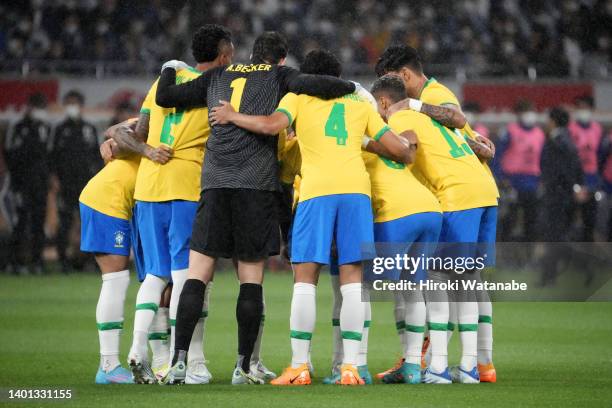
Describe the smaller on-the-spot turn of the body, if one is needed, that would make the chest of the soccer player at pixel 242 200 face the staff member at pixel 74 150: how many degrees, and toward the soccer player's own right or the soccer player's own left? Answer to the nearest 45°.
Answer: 0° — they already face them

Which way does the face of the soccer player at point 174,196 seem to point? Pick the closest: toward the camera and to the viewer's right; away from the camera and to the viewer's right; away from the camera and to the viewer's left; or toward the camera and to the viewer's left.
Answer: away from the camera and to the viewer's right

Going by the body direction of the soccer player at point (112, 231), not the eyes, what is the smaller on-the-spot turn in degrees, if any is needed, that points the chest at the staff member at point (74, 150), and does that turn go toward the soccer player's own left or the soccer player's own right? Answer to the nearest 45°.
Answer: approximately 90° to the soccer player's own left

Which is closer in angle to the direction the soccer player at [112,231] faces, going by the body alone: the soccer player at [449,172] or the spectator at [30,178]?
the soccer player

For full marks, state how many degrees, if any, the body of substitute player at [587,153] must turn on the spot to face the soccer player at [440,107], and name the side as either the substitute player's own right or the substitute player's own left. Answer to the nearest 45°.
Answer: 0° — they already face them

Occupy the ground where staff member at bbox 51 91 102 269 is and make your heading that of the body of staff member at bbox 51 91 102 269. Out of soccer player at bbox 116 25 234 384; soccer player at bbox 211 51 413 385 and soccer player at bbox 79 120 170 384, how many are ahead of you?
3

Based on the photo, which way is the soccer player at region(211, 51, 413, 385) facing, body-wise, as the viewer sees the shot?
away from the camera

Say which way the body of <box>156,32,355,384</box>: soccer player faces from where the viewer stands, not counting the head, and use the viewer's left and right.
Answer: facing away from the viewer

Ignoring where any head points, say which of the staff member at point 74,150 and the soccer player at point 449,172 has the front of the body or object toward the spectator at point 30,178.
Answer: the soccer player

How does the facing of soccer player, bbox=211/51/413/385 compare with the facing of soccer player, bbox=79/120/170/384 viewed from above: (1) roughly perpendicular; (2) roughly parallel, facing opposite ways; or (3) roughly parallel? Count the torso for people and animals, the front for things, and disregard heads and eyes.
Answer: roughly perpendicular
